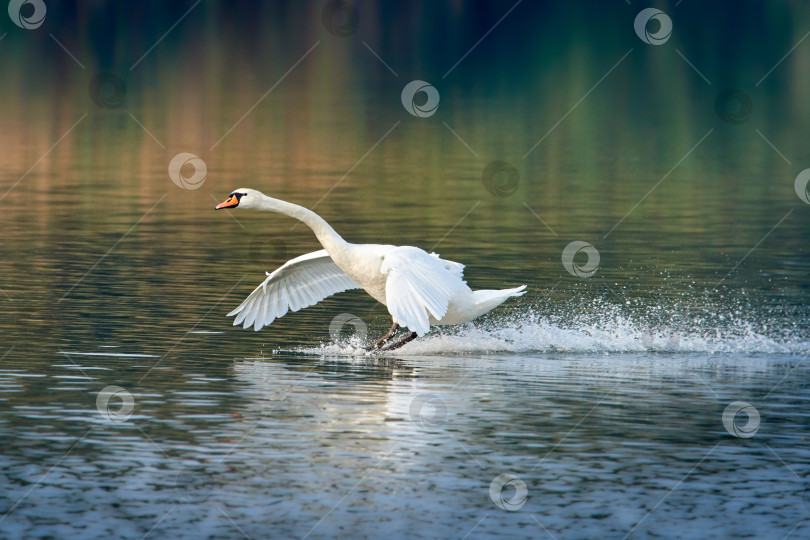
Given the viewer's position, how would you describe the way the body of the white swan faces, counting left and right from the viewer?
facing to the left of the viewer

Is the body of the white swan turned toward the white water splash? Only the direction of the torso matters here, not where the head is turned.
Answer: no
